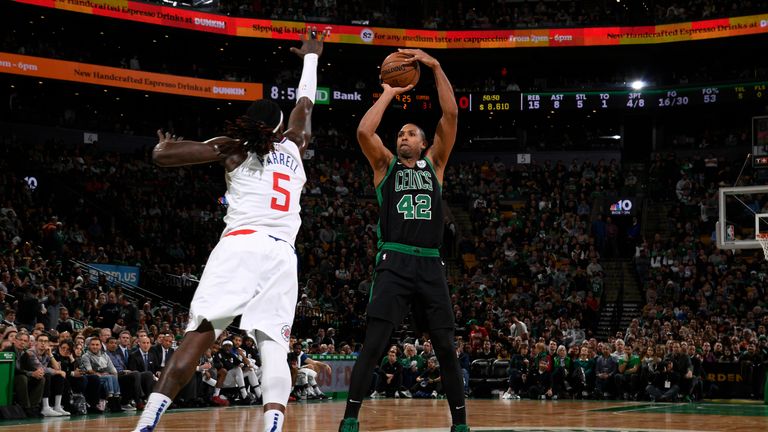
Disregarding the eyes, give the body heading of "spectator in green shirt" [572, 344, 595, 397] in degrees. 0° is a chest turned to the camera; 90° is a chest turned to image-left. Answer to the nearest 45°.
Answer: approximately 0°

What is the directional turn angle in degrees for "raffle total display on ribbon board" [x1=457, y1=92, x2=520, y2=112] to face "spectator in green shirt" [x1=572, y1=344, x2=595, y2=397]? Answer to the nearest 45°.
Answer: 0° — it already faces them
